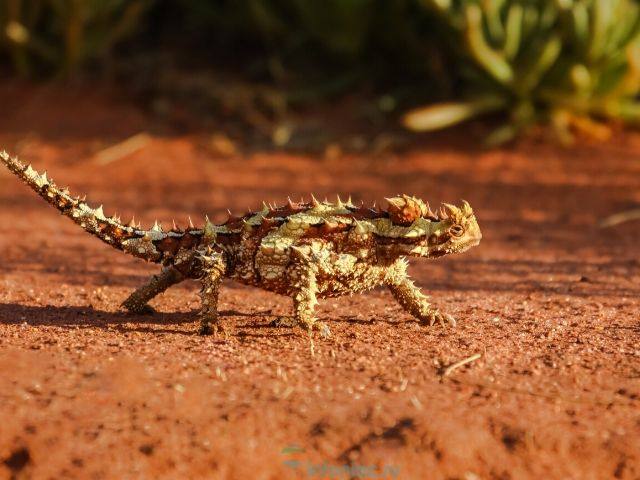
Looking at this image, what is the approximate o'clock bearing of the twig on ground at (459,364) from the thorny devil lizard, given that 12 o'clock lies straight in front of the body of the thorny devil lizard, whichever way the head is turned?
The twig on ground is roughly at 1 o'clock from the thorny devil lizard.

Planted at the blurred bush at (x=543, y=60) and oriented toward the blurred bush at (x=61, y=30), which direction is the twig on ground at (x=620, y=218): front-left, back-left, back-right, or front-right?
back-left

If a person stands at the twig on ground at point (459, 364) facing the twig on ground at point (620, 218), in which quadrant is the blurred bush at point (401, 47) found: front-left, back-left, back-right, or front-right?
front-left

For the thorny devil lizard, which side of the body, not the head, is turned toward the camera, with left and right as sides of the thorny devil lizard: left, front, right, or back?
right

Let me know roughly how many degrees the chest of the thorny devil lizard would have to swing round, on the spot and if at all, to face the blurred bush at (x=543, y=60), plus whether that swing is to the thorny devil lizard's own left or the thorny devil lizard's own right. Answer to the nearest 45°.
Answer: approximately 45° to the thorny devil lizard's own left

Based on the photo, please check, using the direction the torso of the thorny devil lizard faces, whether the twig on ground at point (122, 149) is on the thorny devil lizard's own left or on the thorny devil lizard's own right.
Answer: on the thorny devil lizard's own left

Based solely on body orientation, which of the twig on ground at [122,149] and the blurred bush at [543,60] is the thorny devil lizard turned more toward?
the blurred bush

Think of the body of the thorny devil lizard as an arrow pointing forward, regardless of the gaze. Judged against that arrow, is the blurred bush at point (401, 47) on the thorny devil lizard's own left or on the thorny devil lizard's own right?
on the thorny devil lizard's own left

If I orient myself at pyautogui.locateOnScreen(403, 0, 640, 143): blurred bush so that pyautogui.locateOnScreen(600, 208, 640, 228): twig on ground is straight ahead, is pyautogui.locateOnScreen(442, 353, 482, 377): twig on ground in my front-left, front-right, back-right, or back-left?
front-right

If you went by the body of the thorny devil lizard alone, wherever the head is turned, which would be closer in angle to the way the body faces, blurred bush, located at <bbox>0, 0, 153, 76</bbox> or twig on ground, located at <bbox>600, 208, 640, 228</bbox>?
the twig on ground
